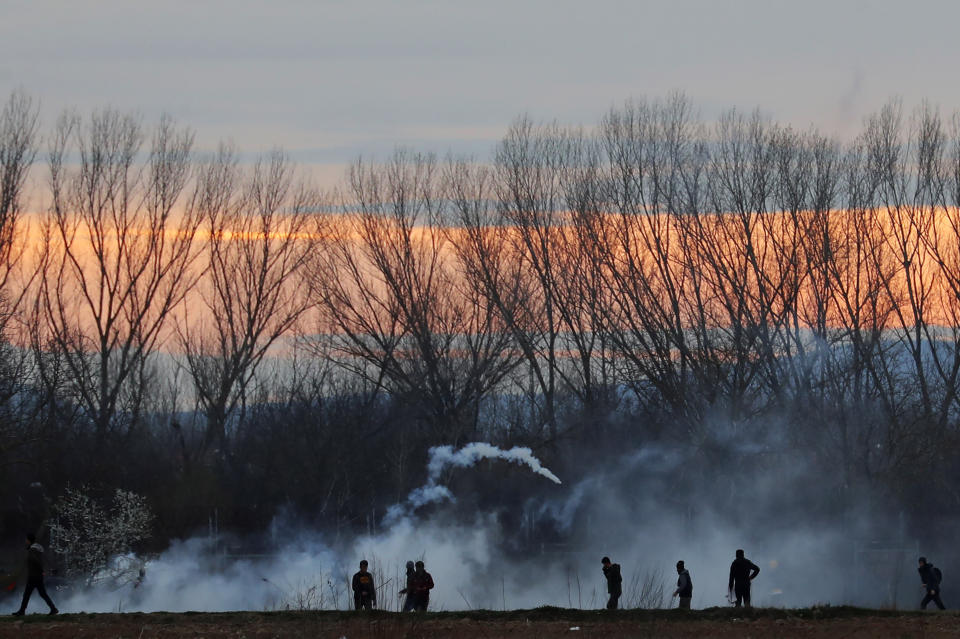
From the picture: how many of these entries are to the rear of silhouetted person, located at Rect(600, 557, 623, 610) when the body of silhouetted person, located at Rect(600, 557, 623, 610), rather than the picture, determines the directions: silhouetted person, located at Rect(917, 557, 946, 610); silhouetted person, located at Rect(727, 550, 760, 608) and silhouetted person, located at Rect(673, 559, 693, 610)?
3

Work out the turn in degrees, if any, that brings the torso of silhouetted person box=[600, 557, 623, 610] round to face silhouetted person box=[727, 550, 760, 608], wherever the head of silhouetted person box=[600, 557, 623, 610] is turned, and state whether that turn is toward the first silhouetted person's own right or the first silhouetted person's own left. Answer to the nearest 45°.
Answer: approximately 180°

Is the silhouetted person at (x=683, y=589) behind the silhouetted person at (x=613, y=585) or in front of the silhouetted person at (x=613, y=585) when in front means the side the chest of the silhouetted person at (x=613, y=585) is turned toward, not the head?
behind

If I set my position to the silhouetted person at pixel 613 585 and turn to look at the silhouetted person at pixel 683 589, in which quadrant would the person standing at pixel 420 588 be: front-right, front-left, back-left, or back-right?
back-right

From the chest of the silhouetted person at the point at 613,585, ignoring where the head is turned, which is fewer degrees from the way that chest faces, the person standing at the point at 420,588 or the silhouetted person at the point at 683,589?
the person standing

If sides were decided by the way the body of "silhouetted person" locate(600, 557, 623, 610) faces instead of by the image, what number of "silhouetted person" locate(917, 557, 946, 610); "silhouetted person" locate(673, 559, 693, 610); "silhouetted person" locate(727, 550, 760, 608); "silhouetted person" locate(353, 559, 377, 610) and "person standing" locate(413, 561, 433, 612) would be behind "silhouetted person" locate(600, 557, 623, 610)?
3

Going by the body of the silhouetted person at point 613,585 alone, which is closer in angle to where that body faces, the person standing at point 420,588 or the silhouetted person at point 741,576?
the person standing
